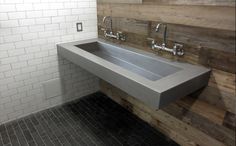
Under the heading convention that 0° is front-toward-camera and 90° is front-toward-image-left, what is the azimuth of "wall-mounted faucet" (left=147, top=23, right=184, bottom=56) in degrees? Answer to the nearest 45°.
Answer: approximately 45°
